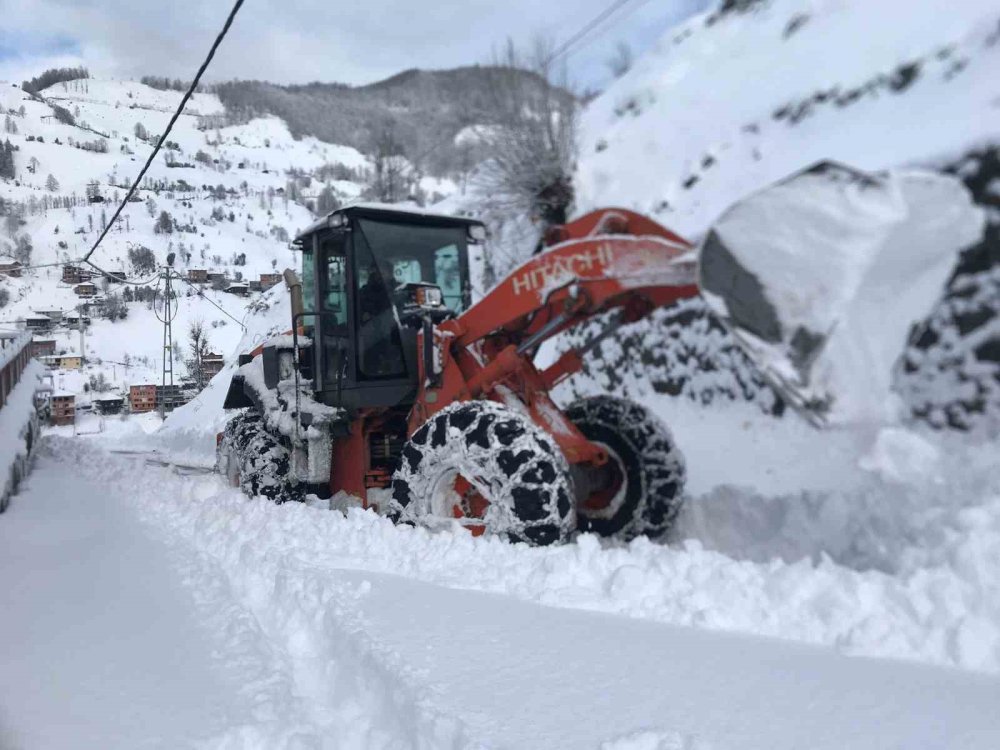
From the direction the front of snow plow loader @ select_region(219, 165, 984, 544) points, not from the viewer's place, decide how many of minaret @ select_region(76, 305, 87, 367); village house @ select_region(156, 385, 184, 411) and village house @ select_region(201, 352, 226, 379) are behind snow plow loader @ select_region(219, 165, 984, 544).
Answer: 3

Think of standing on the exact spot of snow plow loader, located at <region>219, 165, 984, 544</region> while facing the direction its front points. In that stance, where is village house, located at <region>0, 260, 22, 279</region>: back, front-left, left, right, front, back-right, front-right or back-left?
back

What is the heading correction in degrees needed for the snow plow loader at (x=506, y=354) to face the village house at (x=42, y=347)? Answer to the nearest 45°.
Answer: approximately 180°

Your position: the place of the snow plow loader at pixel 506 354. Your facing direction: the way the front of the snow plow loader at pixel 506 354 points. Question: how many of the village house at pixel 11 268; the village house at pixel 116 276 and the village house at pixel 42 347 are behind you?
3

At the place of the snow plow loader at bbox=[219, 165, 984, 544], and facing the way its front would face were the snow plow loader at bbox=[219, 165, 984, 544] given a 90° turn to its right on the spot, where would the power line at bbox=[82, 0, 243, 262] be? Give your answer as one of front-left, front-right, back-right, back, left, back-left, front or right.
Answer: right

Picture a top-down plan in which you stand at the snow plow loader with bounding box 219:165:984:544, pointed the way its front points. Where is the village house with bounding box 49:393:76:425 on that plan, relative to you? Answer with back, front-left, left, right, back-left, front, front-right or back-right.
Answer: back

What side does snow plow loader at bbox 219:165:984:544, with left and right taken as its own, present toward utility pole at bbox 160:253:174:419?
back

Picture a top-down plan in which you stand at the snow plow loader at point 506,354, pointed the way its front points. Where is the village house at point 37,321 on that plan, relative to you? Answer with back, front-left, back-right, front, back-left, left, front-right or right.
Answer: back

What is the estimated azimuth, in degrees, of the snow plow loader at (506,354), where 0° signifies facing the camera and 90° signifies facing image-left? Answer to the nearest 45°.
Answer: approximately 315°

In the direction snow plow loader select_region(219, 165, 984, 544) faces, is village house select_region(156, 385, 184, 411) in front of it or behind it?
behind

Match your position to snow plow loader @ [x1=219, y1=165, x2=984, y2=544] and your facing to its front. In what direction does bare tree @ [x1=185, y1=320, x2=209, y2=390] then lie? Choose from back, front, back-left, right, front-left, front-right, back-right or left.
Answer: back

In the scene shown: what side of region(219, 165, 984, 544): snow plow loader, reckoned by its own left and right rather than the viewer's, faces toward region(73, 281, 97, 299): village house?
back

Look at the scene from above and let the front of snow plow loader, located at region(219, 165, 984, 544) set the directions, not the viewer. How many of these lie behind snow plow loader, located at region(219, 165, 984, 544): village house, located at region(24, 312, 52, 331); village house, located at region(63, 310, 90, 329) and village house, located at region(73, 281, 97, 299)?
3

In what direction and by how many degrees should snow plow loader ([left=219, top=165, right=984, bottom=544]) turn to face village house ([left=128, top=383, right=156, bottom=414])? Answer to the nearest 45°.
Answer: approximately 180°
